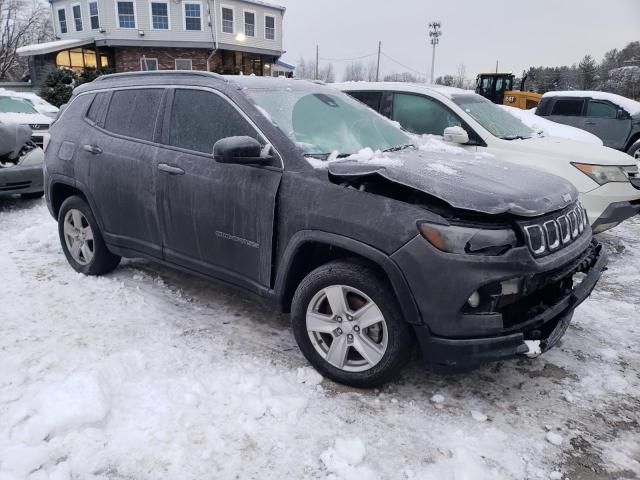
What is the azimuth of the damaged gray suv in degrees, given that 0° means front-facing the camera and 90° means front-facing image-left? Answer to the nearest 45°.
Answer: approximately 315°

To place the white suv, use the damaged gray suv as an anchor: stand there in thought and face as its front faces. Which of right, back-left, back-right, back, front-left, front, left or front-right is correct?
left

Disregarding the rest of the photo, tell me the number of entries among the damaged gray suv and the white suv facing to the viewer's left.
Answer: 0

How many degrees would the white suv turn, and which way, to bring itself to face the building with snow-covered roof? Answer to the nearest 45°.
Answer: approximately 180°

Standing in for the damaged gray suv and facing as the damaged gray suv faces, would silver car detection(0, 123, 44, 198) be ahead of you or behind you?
behind

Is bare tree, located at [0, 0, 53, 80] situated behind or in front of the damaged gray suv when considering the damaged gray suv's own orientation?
behind

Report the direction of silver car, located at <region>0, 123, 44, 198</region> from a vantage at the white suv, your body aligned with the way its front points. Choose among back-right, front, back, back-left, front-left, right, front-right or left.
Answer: back-right

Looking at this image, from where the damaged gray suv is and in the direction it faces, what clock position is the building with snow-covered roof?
The building with snow-covered roof is roughly at 7 o'clock from the damaged gray suv.
